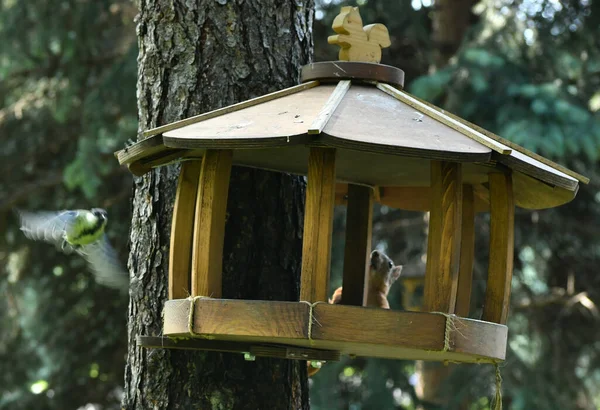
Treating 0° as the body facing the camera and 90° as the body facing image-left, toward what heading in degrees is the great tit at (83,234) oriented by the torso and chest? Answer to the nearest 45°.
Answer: approximately 315°

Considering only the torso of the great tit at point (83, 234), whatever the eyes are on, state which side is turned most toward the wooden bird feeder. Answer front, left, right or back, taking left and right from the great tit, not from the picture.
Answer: front

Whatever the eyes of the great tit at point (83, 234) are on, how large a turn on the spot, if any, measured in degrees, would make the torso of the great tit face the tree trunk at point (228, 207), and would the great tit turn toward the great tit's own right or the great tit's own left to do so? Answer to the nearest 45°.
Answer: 0° — it already faces it

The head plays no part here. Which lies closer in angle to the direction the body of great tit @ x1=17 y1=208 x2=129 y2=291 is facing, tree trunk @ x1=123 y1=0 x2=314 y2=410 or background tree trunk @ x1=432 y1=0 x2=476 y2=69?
the tree trunk

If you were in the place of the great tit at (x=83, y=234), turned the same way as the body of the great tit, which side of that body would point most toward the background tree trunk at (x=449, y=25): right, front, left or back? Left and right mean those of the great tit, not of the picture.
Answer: left
